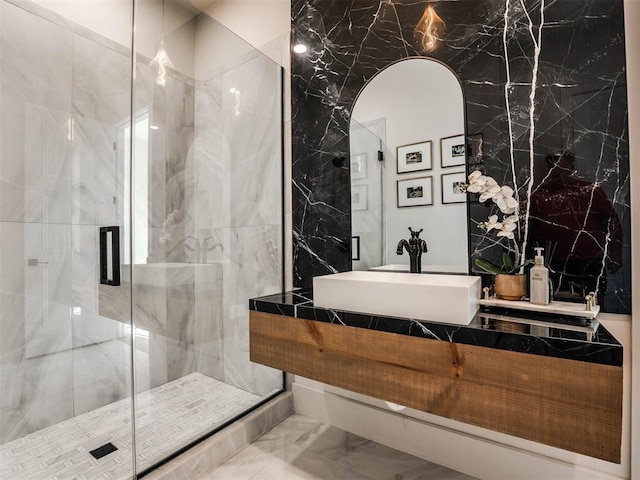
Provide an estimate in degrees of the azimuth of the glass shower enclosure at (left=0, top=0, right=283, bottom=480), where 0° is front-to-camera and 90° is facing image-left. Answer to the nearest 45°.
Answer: approximately 315°

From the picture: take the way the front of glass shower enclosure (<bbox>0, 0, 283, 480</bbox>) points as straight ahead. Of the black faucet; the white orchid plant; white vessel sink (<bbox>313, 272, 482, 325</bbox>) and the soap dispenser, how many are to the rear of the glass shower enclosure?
0

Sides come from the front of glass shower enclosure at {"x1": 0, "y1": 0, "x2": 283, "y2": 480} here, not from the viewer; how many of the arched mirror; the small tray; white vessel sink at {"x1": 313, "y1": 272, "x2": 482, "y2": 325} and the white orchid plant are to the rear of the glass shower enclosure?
0

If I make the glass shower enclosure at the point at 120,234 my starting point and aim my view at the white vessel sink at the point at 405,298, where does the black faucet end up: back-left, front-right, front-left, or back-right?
front-left

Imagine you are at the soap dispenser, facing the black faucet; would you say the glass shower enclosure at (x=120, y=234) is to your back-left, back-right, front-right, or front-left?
front-left

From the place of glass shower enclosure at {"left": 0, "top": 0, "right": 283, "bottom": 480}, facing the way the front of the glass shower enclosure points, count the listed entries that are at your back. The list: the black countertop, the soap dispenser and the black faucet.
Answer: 0
